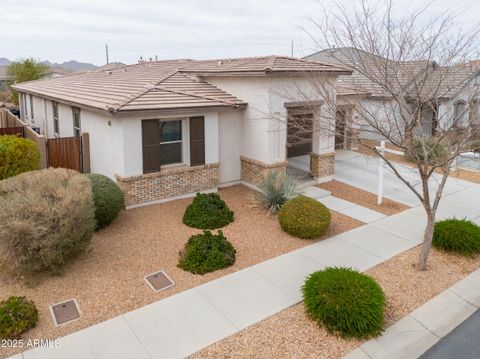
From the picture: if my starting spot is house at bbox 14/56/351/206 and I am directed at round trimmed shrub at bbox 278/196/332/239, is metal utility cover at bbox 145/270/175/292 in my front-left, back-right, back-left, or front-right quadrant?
front-right

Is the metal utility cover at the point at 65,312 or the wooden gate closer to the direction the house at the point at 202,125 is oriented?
the metal utility cover

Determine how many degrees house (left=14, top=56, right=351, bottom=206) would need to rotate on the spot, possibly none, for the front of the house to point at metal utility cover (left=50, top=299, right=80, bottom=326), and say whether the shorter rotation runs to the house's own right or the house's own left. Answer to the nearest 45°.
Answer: approximately 45° to the house's own right

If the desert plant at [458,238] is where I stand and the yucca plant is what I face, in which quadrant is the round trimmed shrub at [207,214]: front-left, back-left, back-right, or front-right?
front-left

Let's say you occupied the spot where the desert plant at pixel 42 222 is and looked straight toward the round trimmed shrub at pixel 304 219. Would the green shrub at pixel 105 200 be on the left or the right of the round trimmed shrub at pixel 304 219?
left

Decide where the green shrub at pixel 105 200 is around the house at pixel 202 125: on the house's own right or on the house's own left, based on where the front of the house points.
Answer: on the house's own right

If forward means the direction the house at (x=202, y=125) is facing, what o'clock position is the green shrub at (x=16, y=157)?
The green shrub is roughly at 2 o'clock from the house.

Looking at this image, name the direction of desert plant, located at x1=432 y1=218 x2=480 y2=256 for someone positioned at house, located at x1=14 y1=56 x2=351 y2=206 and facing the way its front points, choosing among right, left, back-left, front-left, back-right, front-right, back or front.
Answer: front

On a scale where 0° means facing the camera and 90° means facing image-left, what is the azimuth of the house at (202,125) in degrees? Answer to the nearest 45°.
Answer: approximately 315°

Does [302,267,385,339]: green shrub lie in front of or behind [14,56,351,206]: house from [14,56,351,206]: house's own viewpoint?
in front

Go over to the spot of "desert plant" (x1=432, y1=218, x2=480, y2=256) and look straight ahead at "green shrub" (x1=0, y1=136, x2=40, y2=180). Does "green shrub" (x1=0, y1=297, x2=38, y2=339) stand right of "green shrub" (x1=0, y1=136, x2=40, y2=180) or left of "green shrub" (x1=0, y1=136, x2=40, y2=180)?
left

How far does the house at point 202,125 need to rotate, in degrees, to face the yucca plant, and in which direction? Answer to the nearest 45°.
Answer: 0° — it already faces it
